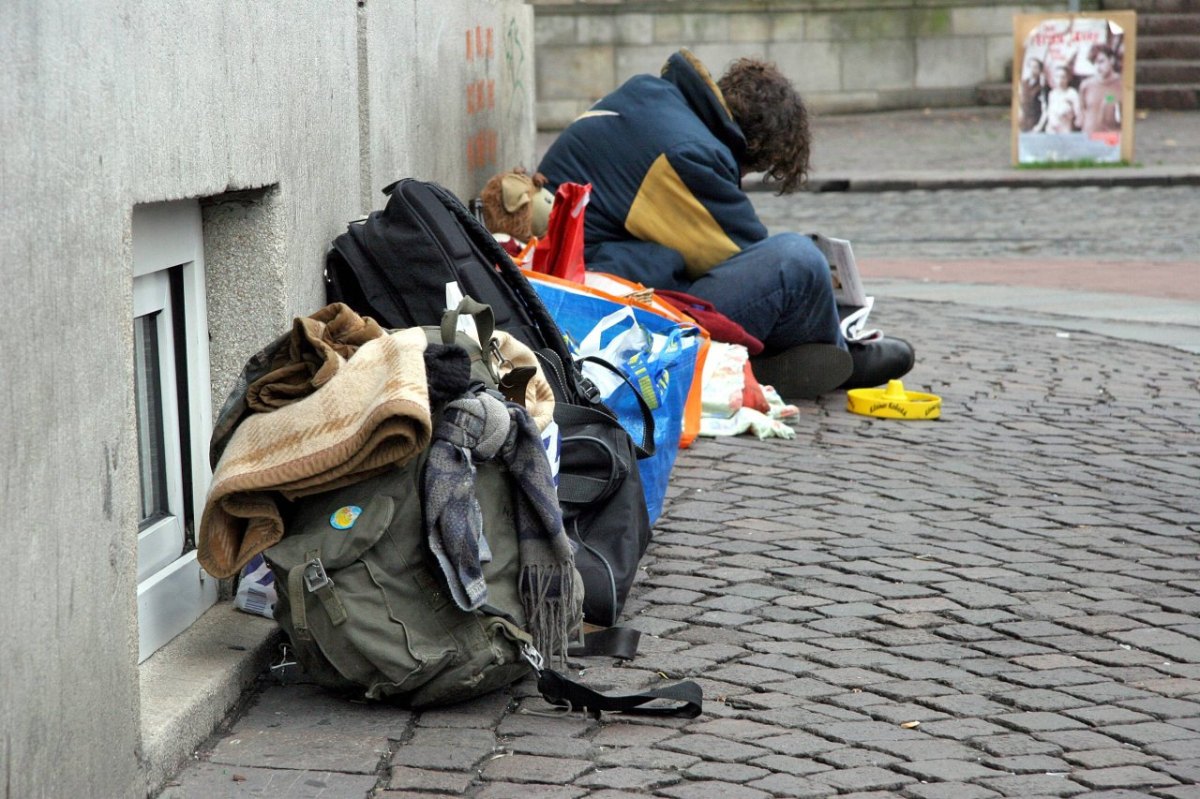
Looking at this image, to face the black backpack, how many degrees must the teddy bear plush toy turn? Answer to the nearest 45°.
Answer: approximately 90° to its right

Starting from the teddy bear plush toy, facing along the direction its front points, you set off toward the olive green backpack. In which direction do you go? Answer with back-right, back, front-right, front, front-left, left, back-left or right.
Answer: right

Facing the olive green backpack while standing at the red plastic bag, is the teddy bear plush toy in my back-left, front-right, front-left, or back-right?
back-right

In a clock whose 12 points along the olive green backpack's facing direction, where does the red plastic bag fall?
The red plastic bag is roughly at 5 o'clock from the olive green backpack.

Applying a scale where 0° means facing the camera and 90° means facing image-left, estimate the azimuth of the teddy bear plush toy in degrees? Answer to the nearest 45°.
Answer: approximately 270°

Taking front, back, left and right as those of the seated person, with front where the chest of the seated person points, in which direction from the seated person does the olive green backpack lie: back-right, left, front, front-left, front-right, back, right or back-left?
right

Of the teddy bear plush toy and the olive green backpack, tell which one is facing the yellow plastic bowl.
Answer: the teddy bear plush toy

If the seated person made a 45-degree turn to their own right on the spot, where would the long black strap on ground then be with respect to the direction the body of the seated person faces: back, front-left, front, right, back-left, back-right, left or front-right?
front-right

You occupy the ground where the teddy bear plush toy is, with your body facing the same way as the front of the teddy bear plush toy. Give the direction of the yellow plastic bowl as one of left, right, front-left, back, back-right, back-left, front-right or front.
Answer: front

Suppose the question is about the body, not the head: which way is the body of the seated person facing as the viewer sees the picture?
to the viewer's right

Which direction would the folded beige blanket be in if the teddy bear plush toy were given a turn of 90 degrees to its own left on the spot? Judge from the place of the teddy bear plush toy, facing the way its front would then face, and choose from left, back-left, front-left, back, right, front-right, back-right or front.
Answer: back

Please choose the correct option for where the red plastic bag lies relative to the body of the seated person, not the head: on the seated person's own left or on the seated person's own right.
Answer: on the seated person's own right

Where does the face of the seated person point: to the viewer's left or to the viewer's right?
to the viewer's right

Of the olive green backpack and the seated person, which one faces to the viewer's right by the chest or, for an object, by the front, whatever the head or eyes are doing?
the seated person
